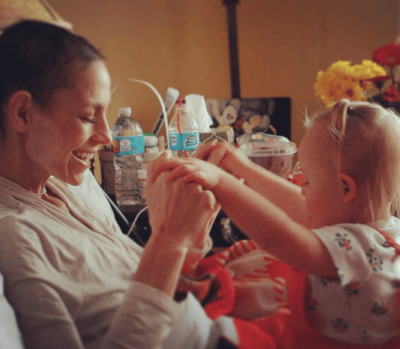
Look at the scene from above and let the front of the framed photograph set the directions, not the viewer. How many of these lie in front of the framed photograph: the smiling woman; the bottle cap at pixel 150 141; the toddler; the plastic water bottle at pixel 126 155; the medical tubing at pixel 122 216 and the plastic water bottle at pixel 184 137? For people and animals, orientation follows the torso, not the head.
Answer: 6

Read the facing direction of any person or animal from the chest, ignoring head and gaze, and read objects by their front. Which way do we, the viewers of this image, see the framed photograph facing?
facing the viewer

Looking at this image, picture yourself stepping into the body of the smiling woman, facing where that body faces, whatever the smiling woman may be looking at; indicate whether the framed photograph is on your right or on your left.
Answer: on your left

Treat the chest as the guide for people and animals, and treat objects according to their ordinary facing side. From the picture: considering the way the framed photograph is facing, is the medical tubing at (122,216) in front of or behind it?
in front

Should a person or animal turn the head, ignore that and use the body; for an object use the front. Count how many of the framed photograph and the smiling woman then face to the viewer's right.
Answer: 1

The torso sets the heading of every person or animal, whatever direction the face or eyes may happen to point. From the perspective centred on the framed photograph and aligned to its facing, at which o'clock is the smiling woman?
The smiling woman is roughly at 12 o'clock from the framed photograph.

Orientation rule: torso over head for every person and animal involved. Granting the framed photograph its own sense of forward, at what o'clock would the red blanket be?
The red blanket is roughly at 12 o'clock from the framed photograph.

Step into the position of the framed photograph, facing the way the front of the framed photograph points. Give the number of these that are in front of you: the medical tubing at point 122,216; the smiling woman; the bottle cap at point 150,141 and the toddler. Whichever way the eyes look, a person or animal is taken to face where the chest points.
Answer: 4

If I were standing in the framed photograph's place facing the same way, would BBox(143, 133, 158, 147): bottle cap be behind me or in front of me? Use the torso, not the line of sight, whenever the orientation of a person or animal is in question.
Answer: in front

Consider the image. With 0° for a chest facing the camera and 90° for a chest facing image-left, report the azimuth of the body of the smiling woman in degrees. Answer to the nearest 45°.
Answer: approximately 270°

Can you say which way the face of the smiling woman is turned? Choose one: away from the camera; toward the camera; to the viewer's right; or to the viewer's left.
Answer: to the viewer's right

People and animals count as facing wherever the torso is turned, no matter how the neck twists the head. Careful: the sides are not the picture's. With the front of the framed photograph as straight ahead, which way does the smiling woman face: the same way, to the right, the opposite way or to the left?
to the left
